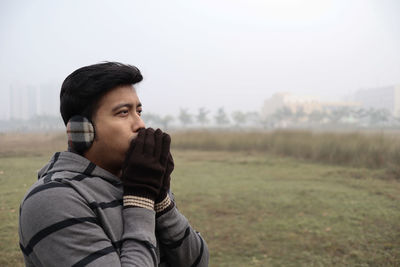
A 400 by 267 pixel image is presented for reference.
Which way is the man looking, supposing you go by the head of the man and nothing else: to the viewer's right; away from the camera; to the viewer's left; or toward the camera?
to the viewer's right

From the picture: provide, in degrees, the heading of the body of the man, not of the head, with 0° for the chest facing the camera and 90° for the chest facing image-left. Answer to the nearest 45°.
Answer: approximately 315°
